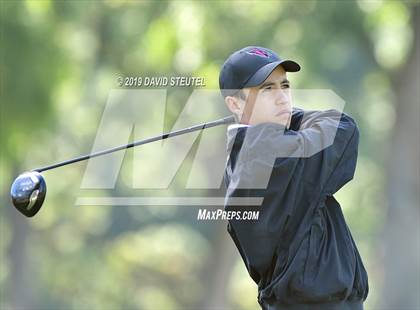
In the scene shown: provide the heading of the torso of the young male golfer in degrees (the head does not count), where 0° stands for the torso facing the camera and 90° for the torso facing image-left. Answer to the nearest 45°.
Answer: approximately 315°
